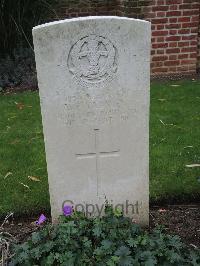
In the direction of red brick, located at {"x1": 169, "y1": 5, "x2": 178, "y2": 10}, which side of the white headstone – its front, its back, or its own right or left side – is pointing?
back

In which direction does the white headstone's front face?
toward the camera

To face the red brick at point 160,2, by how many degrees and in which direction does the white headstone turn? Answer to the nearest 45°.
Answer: approximately 180°

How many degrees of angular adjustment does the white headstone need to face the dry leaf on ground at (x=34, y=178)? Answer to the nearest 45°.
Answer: approximately 135° to its right

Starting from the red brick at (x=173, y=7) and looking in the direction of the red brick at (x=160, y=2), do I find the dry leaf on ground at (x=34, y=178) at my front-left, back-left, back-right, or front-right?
front-left
